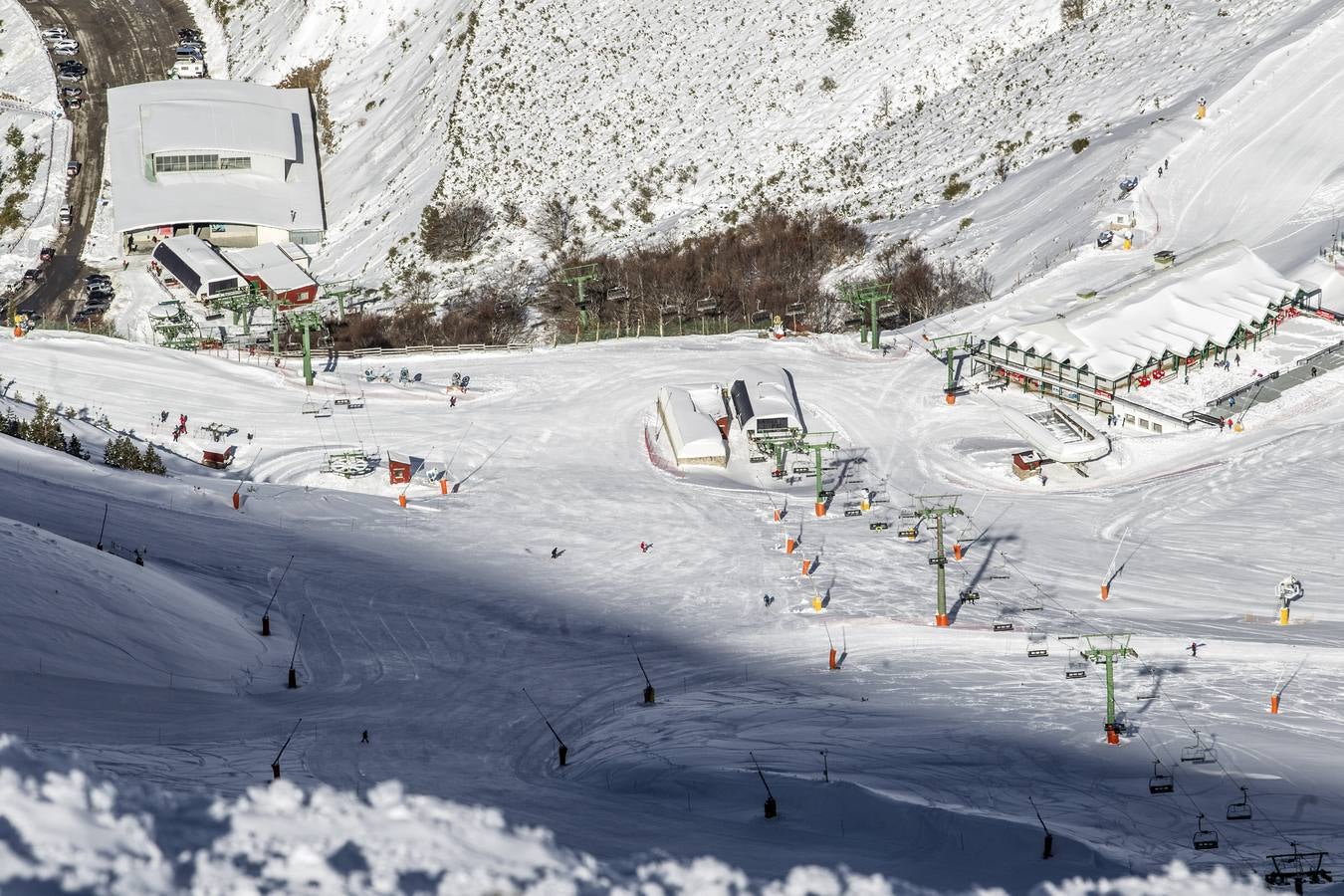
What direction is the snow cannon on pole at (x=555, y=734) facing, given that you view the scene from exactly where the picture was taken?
facing to the left of the viewer

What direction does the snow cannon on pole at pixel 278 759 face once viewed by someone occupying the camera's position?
facing to the right of the viewer

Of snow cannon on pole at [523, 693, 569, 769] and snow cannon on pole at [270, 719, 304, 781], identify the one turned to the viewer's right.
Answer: snow cannon on pole at [270, 719, 304, 781]
